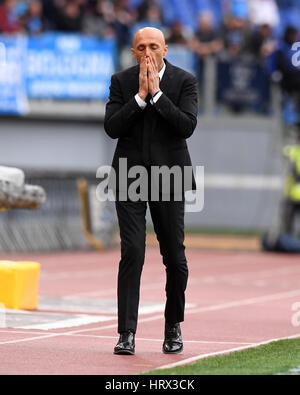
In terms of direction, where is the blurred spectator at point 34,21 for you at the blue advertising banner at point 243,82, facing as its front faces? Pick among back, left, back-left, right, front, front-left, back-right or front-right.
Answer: right

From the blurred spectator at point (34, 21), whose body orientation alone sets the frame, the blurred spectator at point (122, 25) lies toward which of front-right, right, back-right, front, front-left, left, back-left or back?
left

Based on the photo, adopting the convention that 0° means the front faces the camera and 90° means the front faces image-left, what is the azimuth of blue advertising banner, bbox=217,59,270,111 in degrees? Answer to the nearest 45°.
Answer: approximately 0°

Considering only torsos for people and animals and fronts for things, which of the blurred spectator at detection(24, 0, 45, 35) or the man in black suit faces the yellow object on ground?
the blurred spectator

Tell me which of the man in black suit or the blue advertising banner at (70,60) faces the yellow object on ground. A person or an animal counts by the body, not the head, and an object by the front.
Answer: the blue advertising banner

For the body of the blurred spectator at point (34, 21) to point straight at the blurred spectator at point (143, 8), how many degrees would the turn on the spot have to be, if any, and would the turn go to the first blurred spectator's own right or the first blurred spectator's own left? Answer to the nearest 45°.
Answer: approximately 90° to the first blurred spectator's own left

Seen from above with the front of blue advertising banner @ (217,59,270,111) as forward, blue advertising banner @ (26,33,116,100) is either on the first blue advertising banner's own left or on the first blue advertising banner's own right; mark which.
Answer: on the first blue advertising banner's own right

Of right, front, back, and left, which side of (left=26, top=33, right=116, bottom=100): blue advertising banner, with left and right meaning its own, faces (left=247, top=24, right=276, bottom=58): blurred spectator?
left

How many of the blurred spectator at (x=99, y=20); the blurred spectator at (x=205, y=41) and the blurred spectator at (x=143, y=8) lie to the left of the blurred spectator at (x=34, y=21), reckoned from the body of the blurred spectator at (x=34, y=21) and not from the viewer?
3

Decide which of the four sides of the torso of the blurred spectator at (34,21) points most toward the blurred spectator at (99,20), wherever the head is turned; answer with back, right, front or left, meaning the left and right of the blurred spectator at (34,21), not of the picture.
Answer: left

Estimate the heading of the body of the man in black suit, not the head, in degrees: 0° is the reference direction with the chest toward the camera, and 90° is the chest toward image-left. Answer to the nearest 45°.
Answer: approximately 0°

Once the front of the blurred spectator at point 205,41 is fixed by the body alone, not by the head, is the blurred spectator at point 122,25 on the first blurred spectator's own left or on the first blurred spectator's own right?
on the first blurred spectator's own right
